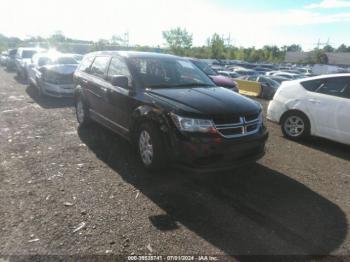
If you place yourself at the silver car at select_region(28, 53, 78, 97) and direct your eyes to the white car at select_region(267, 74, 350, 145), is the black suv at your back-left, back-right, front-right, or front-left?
front-right

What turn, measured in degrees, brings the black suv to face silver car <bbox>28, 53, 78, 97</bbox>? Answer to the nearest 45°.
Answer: approximately 180°

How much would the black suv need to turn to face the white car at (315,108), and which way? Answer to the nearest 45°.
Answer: approximately 90° to its left

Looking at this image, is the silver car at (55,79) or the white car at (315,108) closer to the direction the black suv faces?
the white car

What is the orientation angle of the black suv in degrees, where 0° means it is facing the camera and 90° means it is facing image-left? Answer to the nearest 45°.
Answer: approximately 315°

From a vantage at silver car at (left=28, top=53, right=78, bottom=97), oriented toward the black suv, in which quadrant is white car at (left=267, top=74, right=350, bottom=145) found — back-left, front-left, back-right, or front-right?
front-left

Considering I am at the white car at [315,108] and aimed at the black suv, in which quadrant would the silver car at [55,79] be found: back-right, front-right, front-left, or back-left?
front-right
